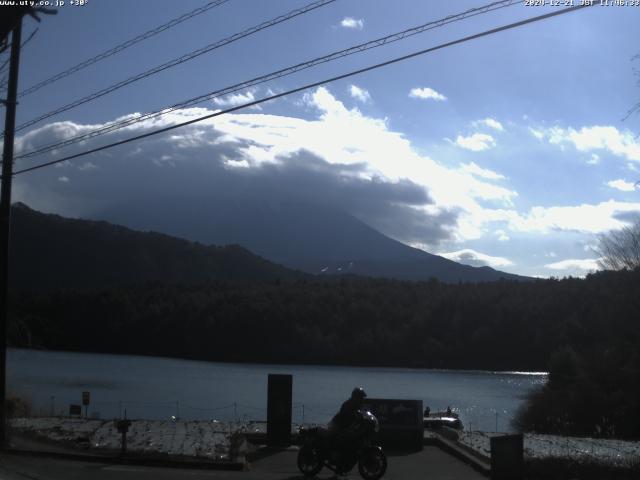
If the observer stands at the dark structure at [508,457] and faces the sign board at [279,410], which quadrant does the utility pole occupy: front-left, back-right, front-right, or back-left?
front-left

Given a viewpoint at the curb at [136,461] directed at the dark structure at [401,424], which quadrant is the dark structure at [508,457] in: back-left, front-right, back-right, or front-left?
front-right

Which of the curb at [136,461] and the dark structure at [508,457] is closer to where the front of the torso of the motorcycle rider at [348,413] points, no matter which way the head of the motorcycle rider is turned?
the dark structure

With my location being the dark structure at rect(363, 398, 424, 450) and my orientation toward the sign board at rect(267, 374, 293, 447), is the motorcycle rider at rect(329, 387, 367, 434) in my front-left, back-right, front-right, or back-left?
front-left

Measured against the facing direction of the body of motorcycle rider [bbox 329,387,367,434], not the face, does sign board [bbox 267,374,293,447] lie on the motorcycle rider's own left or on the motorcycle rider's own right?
on the motorcycle rider's own left

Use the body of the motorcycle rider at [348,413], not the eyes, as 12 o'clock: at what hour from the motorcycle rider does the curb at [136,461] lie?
The curb is roughly at 7 o'clock from the motorcycle rider.

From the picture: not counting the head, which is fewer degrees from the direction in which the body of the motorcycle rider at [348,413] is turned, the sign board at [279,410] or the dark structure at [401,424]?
the dark structure

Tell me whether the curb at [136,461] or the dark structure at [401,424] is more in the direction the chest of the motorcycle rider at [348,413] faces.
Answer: the dark structure

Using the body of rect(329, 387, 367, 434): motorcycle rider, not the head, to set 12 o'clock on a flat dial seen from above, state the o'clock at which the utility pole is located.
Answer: The utility pole is roughly at 7 o'clock from the motorcycle rider.

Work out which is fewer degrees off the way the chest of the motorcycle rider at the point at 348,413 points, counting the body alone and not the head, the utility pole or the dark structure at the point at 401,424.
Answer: the dark structure

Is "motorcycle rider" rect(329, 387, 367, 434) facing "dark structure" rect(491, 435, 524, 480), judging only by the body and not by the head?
yes

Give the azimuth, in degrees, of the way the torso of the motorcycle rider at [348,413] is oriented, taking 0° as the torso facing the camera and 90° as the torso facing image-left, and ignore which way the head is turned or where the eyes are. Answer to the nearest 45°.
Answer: approximately 270°
